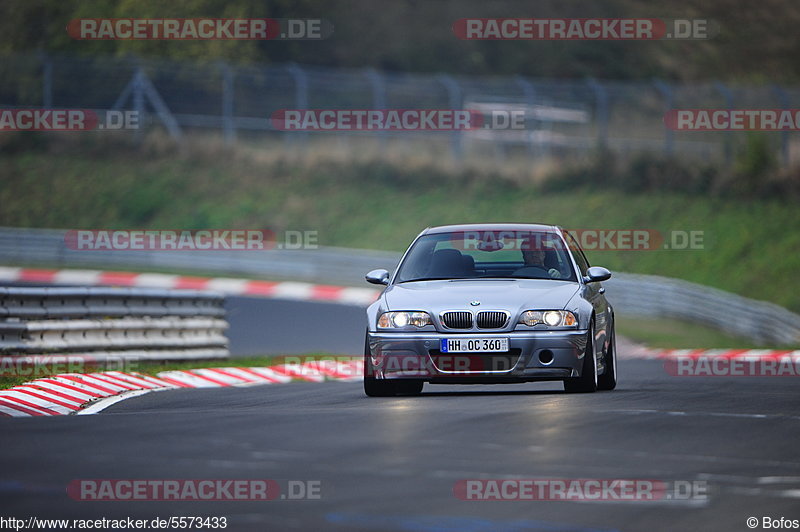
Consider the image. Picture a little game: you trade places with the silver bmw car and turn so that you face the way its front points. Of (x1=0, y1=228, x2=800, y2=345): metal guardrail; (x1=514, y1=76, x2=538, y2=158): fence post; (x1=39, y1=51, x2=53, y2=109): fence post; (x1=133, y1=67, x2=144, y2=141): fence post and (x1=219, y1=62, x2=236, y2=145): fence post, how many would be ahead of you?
0

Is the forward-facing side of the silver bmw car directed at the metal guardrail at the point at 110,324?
no

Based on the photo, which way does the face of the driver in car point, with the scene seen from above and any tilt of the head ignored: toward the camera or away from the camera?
toward the camera

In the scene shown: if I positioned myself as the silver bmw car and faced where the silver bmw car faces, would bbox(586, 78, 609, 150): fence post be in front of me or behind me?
behind

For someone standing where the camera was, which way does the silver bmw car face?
facing the viewer

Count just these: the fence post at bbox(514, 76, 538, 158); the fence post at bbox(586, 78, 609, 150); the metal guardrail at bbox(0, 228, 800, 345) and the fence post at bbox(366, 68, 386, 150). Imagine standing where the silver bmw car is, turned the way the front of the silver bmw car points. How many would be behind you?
4

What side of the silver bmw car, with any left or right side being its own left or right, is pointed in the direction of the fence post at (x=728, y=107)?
back

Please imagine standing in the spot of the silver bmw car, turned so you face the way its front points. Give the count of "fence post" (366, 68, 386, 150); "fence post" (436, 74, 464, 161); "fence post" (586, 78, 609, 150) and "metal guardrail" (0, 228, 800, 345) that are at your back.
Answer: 4

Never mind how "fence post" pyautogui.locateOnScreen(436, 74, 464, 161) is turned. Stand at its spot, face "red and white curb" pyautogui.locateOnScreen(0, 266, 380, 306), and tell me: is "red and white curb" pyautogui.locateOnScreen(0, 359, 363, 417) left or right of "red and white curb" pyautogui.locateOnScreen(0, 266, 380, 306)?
left

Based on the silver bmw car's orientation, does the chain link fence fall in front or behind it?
behind

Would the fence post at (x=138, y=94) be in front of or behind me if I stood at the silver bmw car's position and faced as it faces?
behind

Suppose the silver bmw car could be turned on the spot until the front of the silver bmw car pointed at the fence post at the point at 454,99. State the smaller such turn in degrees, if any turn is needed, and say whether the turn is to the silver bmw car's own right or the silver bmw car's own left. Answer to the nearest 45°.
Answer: approximately 180°

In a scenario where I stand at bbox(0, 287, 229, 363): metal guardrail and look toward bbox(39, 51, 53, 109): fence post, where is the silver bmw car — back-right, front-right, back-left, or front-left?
back-right

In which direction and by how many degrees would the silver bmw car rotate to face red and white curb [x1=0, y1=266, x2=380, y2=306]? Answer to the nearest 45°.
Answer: approximately 180°

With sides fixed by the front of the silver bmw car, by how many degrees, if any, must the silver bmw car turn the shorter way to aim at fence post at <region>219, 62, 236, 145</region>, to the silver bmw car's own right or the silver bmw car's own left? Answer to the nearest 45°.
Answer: approximately 180°

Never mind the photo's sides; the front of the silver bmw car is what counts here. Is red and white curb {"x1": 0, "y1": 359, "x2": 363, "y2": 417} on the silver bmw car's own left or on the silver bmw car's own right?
on the silver bmw car's own right

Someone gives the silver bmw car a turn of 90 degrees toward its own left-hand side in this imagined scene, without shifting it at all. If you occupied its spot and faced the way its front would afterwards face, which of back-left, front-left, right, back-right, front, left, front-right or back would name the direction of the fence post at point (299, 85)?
left
